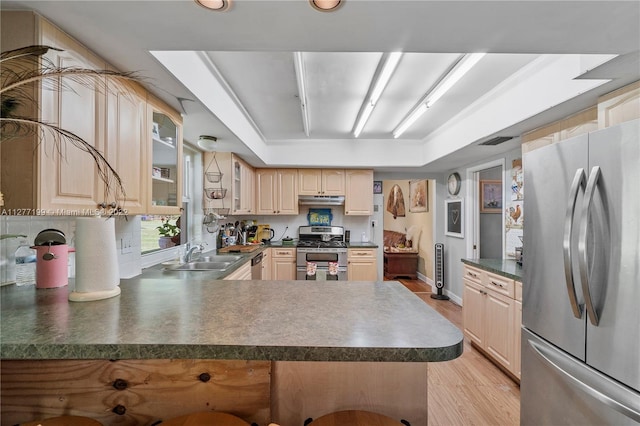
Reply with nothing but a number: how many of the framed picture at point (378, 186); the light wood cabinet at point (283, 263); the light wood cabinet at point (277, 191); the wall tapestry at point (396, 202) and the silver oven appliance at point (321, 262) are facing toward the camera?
5

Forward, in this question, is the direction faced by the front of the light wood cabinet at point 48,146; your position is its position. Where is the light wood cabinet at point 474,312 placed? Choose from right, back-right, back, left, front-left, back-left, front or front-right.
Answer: front-left

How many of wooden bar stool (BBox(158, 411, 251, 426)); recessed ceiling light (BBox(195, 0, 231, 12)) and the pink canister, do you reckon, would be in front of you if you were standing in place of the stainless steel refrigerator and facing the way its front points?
3

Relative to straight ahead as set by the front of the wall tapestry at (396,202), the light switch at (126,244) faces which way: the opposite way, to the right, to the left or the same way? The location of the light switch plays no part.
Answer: to the left

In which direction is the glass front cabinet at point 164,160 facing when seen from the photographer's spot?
facing the viewer and to the right of the viewer

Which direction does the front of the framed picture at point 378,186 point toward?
toward the camera

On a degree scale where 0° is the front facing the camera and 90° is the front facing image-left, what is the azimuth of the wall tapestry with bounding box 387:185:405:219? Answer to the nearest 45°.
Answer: approximately 0°

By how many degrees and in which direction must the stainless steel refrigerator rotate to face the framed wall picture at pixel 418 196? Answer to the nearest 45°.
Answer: approximately 90° to its right

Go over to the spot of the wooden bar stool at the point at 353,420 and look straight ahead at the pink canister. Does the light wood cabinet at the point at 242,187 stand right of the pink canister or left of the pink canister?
right

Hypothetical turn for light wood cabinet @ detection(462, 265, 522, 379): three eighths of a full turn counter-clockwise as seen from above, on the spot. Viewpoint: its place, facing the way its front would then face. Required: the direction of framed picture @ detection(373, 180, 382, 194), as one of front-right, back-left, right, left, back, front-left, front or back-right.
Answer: back-left

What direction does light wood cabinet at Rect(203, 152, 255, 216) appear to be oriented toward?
to the viewer's right

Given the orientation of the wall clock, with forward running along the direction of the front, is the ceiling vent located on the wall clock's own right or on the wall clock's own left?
on the wall clock's own left

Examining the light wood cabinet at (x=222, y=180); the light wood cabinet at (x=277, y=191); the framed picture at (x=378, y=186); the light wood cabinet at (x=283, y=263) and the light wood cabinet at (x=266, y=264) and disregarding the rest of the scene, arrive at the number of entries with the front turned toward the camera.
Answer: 3

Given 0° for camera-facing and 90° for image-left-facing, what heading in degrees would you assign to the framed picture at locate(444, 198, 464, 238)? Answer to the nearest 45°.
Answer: approximately 45°

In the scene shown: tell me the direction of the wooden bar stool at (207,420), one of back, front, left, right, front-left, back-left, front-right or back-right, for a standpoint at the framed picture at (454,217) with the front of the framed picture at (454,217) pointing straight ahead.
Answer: front-left

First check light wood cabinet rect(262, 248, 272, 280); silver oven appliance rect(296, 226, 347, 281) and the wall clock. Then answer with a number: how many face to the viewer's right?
1

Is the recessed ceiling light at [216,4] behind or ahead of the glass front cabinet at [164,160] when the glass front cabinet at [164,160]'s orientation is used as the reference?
ahead

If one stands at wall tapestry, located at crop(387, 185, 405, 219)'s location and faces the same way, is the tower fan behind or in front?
in front

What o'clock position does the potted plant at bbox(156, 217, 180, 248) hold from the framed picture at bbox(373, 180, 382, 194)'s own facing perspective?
The potted plant is roughly at 1 o'clock from the framed picture.
